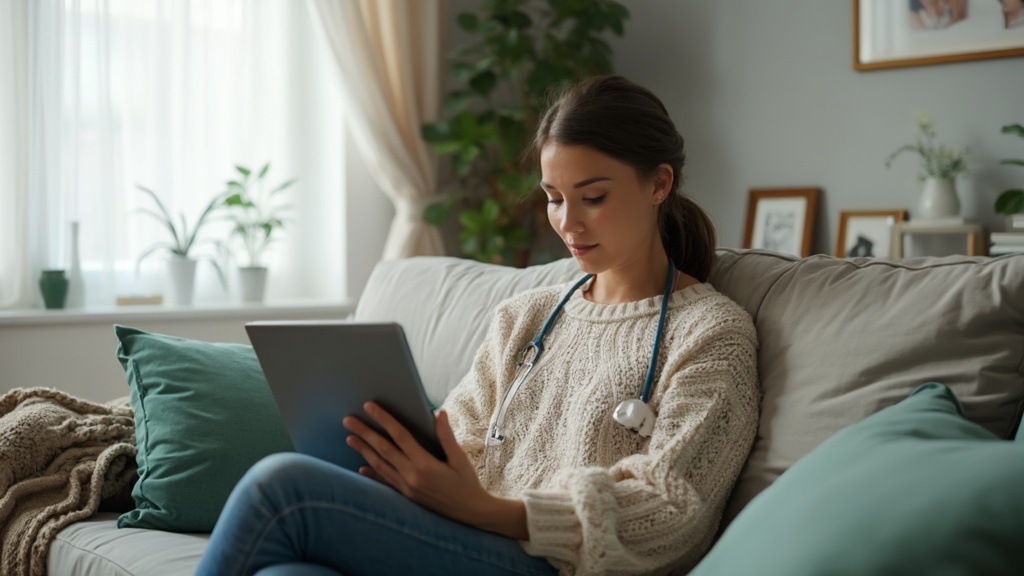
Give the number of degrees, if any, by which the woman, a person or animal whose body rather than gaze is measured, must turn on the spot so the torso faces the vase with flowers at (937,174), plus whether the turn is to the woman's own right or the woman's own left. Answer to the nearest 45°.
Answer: approximately 180°

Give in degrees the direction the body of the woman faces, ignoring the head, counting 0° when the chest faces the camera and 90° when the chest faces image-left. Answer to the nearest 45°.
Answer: approximately 45°

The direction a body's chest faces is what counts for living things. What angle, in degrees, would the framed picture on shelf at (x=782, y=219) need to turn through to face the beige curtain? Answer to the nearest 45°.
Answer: approximately 45° to its right

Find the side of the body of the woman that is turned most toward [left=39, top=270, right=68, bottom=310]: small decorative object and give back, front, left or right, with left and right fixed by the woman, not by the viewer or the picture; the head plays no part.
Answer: right

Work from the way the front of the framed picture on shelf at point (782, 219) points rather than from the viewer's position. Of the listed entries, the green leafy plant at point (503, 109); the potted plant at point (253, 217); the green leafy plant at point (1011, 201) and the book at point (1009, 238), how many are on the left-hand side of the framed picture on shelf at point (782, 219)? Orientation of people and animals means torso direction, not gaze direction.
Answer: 2

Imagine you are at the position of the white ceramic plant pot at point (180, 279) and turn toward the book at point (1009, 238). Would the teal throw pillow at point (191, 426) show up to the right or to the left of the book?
right

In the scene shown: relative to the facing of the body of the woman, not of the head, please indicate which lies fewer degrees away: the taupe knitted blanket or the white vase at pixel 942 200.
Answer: the taupe knitted blanket

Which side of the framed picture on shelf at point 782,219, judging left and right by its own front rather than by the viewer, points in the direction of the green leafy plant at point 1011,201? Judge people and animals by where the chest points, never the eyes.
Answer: left
